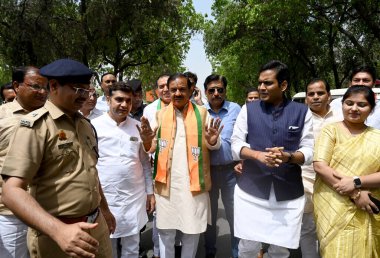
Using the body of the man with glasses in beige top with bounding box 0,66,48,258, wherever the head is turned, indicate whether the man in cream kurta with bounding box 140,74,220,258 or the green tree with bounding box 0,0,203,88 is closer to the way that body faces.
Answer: the man in cream kurta

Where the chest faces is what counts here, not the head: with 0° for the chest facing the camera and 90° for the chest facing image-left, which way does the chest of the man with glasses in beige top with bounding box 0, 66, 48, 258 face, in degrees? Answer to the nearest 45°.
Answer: approximately 315°

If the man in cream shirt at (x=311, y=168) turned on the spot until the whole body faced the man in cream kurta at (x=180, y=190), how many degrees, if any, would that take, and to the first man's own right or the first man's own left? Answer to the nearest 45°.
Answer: approximately 45° to the first man's own right

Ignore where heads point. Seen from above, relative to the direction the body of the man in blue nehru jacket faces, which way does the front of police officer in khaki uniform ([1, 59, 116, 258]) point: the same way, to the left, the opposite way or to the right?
to the left

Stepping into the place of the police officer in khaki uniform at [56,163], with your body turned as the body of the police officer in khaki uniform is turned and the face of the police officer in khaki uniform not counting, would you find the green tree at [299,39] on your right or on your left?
on your left

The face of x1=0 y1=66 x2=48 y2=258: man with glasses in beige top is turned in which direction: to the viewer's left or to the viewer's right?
to the viewer's right

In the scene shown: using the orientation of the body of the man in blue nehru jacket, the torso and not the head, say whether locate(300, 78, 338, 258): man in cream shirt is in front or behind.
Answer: behind
